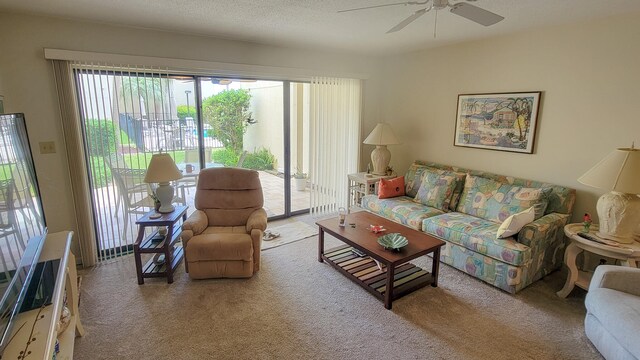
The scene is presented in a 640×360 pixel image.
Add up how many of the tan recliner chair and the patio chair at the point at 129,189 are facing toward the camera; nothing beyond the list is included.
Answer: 1

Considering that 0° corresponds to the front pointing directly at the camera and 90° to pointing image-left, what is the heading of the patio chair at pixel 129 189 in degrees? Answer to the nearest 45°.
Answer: approximately 225°

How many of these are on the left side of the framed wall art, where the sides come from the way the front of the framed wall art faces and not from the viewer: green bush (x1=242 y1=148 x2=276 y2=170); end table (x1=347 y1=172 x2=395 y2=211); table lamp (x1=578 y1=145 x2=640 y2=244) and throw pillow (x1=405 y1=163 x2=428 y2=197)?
1

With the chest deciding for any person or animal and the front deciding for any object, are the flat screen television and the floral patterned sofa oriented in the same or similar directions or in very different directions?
very different directions

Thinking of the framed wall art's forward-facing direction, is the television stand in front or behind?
in front

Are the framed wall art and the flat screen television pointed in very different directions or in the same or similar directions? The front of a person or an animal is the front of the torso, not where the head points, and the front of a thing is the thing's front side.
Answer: very different directions

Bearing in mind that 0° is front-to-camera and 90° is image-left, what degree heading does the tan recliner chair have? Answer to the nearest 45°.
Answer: approximately 0°

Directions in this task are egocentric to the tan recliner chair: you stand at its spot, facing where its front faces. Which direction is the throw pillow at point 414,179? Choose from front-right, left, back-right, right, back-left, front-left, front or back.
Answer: left

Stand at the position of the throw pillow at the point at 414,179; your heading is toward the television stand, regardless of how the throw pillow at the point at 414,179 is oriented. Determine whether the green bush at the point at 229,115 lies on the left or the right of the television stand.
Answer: right
